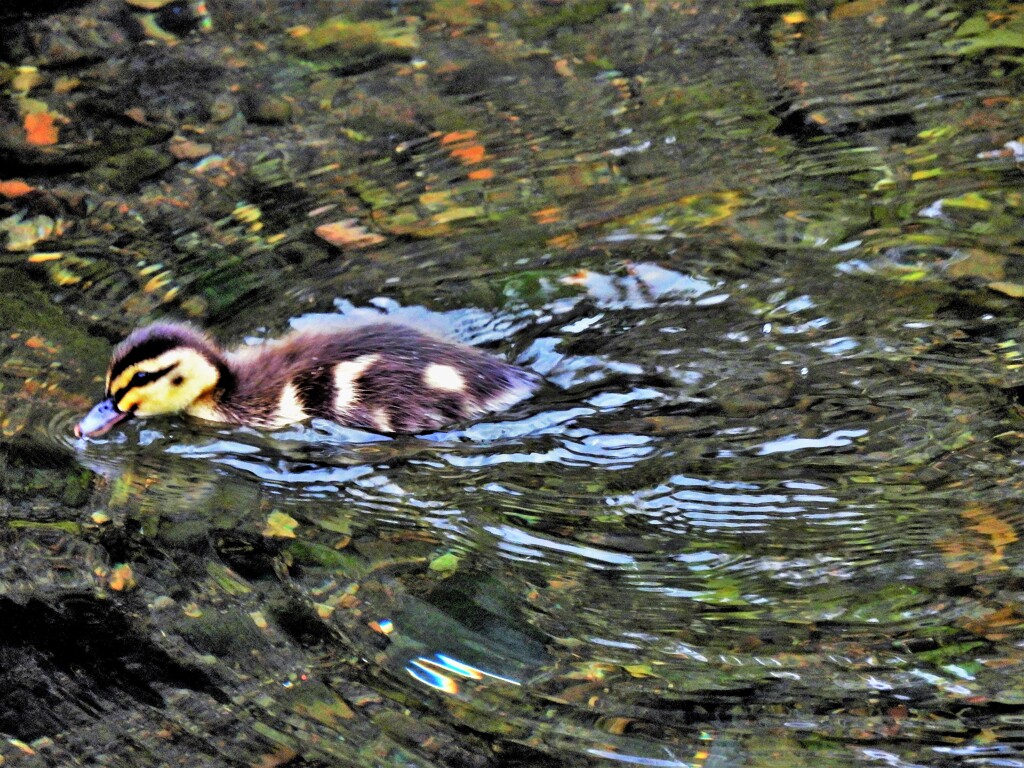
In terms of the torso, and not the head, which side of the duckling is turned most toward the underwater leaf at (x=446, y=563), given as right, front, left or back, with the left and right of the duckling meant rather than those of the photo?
left

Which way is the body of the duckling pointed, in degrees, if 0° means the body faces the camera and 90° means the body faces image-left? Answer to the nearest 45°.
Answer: approximately 90°

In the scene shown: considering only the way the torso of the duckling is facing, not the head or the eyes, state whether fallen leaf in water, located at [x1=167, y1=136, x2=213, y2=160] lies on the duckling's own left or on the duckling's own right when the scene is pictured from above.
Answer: on the duckling's own right

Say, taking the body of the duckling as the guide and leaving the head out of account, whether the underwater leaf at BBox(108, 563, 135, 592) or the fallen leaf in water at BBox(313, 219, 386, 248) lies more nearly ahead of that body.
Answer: the underwater leaf

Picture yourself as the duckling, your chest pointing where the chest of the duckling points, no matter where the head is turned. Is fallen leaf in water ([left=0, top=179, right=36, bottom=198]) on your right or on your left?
on your right

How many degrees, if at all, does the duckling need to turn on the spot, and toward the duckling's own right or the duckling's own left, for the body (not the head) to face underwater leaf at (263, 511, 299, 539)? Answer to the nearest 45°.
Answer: approximately 90° to the duckling's own left

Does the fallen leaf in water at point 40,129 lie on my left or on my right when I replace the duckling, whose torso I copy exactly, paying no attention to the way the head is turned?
on my right
